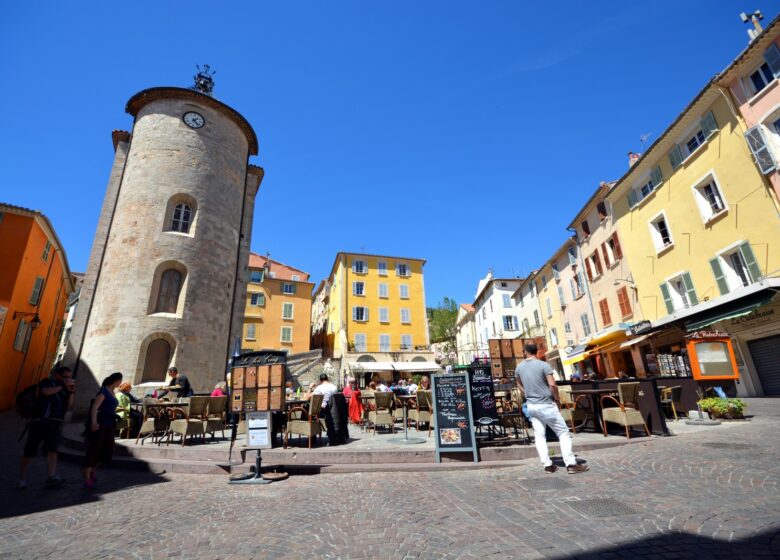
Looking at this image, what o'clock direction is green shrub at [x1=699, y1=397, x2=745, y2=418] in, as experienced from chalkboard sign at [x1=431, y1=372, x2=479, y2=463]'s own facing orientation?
The green shrub is roughly at 8 o'clock from the chalkboard sign.

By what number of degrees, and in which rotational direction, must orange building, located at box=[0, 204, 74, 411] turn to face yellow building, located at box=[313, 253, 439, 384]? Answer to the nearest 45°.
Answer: approximately 45° to its left

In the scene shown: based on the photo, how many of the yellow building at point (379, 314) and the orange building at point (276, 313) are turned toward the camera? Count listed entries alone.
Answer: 2

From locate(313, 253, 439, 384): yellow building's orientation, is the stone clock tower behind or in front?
in front

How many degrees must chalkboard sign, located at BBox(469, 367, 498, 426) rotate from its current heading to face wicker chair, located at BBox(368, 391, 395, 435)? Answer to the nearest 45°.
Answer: approximately 135° to its right

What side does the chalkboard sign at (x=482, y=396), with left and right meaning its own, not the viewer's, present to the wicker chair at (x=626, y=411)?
left

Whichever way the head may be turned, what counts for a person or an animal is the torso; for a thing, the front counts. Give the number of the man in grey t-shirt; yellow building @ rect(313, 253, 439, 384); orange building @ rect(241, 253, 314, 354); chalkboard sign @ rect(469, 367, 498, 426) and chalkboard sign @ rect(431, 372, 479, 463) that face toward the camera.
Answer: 4

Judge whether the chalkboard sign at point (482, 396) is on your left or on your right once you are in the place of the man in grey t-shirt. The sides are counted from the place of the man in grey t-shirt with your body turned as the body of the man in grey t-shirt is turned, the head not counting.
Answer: on your left

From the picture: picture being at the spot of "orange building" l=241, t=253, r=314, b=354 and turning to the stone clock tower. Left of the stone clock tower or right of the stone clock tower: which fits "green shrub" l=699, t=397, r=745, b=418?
left

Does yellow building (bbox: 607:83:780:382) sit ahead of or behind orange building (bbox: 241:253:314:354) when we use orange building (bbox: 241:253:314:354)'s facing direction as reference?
ahead

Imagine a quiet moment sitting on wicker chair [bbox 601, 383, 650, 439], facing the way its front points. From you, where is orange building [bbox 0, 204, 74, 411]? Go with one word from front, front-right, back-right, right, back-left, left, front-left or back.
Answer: front-right

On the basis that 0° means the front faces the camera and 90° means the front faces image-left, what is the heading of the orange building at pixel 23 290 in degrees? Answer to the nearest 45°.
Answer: approximately 315°

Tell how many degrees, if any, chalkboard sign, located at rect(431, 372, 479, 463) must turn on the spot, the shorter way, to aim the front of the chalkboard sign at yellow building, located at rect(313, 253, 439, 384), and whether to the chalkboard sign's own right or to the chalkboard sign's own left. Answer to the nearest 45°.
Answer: approximately 180°
